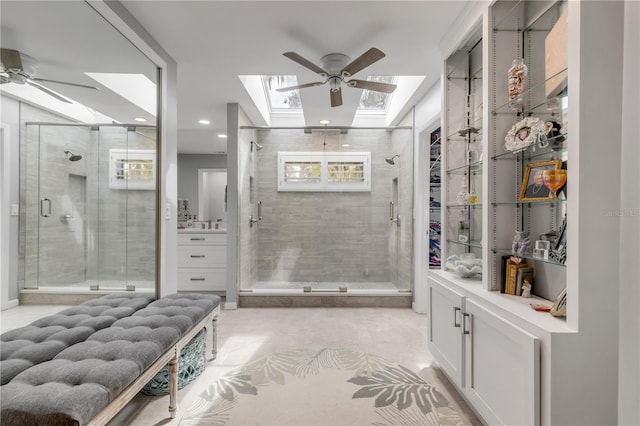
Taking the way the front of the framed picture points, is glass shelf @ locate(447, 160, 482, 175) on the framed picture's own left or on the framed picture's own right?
on the framed picture's own right

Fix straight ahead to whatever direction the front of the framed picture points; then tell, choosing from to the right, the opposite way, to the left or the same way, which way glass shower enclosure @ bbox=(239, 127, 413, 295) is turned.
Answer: to the left

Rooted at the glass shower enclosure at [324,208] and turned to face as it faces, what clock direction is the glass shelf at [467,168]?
The glass shelf is roughly at 11 o'clock from the glass shower enclosure.

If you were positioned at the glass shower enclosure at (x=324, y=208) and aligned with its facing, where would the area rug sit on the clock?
The area rug is roughly at 12 o'clock from the glass shower enclosure.

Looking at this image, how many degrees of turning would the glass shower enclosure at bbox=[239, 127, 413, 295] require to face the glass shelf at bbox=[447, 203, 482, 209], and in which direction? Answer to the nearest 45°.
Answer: approximately 45° to its left

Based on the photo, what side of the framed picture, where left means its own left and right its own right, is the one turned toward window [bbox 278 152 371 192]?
right

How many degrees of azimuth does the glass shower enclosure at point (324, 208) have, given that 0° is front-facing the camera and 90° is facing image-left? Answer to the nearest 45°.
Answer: approximately 0°
